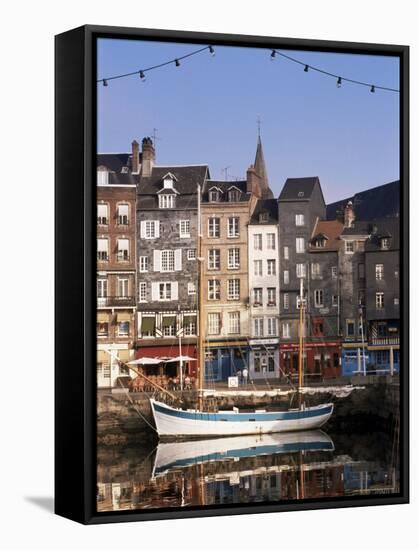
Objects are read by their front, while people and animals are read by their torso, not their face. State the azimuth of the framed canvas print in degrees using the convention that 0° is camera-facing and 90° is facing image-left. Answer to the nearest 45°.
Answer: approximately 315°
